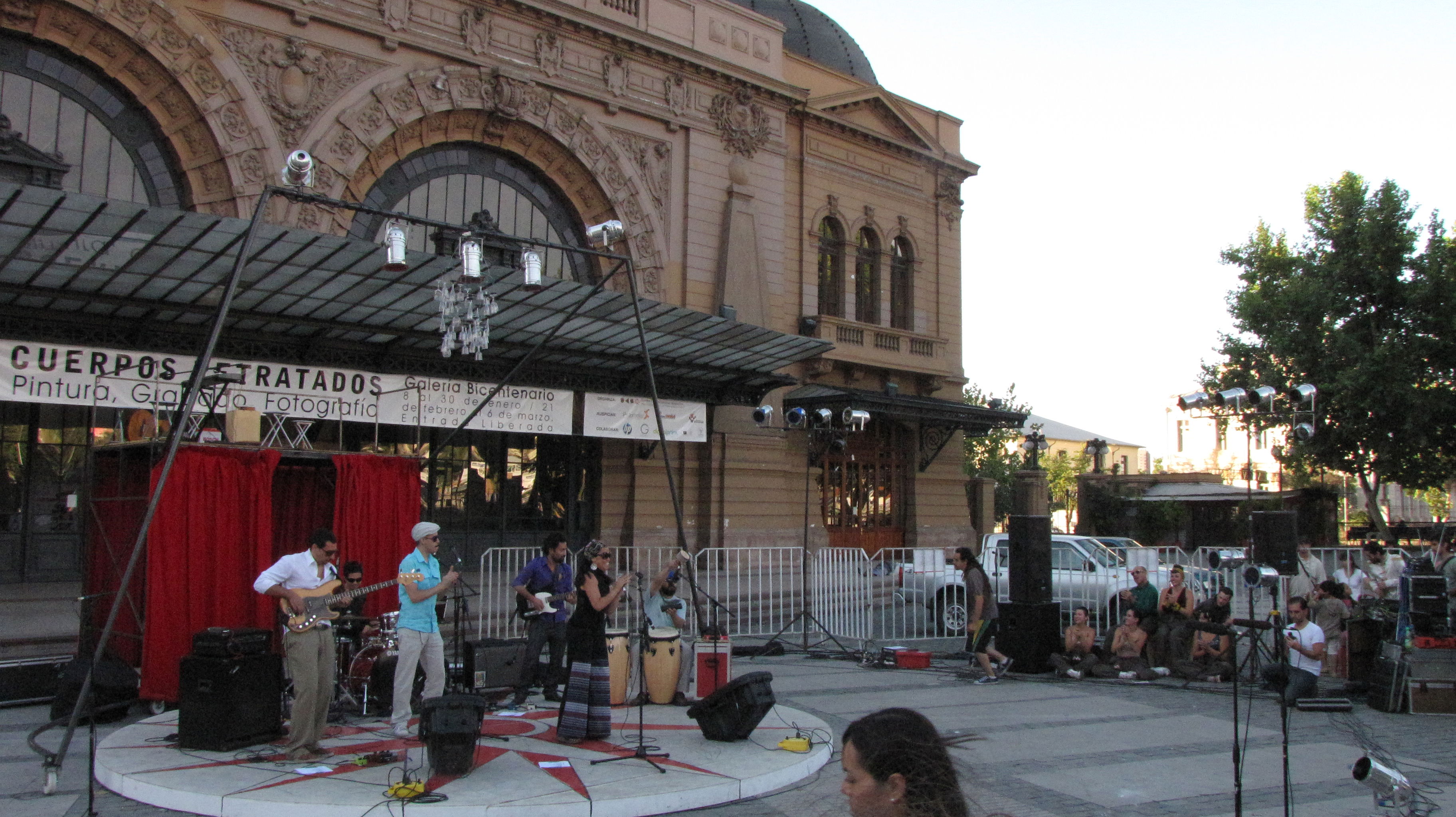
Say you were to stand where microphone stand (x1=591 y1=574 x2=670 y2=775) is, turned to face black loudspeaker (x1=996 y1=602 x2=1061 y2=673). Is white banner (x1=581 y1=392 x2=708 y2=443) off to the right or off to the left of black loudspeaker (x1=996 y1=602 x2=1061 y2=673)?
left

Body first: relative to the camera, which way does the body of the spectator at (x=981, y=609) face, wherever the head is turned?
to the viewer's left

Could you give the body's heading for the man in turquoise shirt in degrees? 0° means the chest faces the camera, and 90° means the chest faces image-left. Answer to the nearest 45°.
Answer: approximately 315°

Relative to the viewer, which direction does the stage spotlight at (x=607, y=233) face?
to the viewer's left

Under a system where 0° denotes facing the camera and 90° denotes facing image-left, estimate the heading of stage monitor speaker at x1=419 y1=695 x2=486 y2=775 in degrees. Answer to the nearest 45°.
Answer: approximately 180°

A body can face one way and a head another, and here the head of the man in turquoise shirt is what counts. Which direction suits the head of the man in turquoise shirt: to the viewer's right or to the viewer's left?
to the viewer's right

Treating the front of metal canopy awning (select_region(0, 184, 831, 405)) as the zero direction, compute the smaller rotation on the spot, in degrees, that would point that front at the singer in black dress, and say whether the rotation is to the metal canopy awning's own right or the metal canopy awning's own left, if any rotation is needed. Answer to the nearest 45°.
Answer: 0° — it already faces them

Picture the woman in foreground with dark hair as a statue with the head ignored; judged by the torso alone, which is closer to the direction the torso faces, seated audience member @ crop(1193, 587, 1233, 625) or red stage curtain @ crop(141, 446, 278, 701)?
the red stage curtain

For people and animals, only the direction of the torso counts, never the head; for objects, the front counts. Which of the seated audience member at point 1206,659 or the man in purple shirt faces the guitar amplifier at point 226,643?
the seated audience member

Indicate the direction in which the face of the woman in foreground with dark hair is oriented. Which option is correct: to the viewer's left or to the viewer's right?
to the viewer's left
